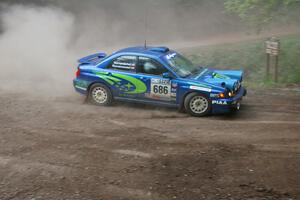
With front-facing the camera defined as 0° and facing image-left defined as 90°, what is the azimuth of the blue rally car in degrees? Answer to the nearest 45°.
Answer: approximately 315°
